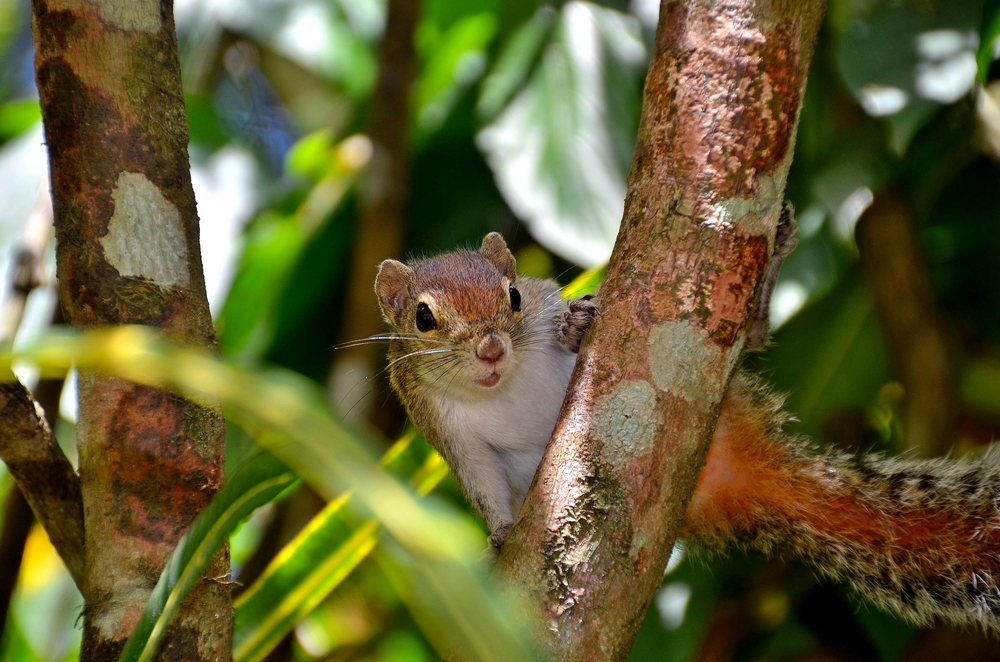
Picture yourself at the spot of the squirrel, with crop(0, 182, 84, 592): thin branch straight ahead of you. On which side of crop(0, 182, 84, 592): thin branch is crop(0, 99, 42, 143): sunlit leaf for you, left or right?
right

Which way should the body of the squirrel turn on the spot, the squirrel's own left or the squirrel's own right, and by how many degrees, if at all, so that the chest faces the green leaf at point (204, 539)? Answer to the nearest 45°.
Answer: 0° — it already faces it

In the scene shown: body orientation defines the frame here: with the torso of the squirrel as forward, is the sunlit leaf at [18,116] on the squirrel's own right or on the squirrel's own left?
on the squirrel's own right

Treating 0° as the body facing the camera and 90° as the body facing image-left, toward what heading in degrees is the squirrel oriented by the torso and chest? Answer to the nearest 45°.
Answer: approximately 45°

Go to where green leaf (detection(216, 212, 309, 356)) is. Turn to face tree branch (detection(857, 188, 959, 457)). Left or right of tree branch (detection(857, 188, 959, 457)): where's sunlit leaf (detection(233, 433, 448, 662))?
right

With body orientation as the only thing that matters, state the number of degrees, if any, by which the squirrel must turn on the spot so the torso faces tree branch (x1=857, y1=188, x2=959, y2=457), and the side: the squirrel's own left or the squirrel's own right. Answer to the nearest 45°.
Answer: approximately 180°
